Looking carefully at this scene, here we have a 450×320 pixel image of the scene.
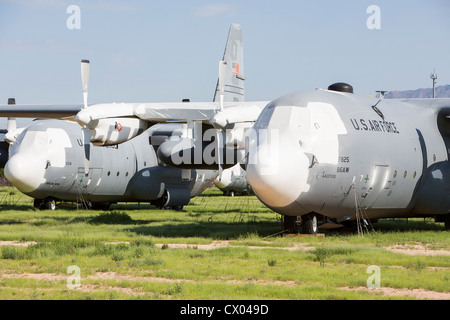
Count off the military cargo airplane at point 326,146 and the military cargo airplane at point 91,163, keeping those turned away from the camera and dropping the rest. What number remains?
0

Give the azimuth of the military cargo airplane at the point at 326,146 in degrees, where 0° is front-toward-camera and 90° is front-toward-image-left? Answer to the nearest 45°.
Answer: approximately 45°

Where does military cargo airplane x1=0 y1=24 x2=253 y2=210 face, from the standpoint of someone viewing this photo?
facing the viewer and to the left of the viewer

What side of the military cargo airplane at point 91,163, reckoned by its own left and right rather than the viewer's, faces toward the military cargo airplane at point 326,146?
left

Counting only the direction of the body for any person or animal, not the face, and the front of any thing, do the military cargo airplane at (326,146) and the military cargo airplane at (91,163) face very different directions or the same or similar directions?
same or similar directions
